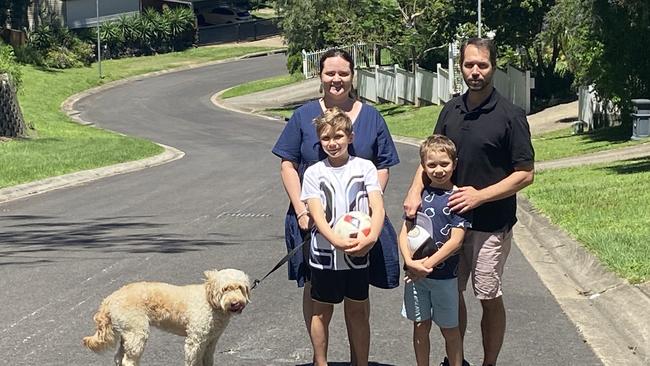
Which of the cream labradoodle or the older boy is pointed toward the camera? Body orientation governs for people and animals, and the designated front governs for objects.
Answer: the older boy

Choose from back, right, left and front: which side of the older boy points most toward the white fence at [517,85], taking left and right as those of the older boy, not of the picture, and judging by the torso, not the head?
back

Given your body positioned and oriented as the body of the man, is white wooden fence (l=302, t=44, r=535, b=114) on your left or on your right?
on your right

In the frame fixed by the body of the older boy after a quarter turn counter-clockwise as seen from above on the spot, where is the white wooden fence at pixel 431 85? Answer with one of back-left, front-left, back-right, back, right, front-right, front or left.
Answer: left

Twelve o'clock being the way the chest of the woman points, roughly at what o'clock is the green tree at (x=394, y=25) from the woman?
The green tree is roughly at 6 o'clock from the woman.

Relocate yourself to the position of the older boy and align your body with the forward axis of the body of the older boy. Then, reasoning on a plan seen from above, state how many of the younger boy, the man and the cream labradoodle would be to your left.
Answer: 2

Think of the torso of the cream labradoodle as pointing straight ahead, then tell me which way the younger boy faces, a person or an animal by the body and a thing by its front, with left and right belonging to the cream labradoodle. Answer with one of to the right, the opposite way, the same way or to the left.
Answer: to the right

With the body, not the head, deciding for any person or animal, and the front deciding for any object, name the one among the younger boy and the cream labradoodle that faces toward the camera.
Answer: the younger boy

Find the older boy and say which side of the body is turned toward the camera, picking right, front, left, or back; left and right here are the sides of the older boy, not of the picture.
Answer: front

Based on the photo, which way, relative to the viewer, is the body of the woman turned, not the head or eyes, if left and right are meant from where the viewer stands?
facing the viewer

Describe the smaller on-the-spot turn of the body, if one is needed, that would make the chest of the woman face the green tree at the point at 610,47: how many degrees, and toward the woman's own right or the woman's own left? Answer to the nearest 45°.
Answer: approximately 180°

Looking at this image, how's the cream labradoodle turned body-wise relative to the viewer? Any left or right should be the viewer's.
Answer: facing to the right of the viewer

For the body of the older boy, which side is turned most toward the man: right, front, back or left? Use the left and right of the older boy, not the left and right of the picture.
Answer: left
